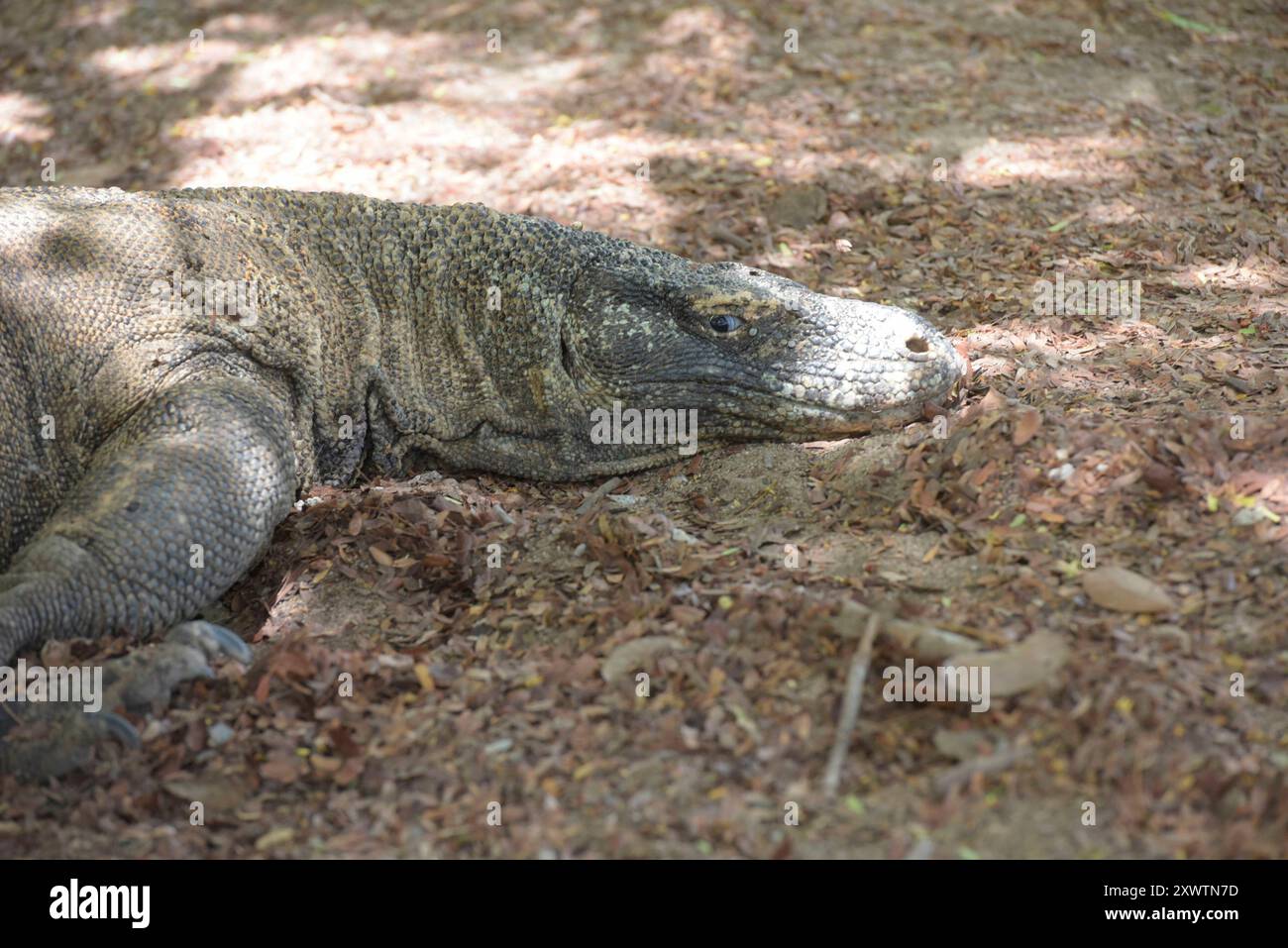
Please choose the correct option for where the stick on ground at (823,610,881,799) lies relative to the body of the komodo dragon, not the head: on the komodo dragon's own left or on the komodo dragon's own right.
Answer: on the komodo dragon's own right

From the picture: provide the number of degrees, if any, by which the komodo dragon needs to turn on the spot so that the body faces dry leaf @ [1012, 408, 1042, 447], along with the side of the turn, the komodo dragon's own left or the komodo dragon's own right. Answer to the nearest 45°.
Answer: approximately 45° to the komodo dragon's own right

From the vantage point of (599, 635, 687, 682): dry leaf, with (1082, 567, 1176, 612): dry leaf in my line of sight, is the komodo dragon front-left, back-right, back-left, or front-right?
back-left

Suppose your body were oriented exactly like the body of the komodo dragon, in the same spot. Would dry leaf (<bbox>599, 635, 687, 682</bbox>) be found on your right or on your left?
on your right

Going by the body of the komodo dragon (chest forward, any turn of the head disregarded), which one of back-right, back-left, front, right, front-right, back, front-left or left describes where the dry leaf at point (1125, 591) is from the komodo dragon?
front-right

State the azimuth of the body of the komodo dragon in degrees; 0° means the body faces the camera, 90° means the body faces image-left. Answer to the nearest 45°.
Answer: approximately 270°

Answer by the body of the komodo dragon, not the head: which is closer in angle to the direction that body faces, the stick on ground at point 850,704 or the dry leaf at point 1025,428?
the dry leaf
